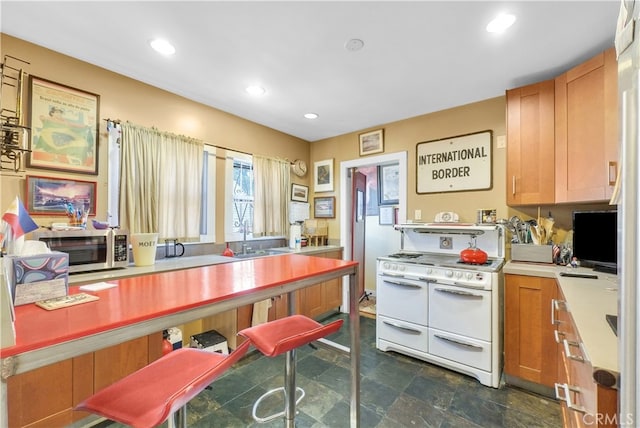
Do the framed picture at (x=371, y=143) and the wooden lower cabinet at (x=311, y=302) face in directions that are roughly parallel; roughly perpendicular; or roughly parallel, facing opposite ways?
roughly perpendicular

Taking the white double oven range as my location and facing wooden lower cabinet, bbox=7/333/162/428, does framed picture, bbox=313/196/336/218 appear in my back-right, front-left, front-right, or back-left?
front-right

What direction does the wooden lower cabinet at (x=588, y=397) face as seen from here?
to the viewer's left

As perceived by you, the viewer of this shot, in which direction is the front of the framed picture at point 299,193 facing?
facing the viewer and to the right of the viewer

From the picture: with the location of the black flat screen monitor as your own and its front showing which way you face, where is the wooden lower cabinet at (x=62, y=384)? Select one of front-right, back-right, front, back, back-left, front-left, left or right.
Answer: front

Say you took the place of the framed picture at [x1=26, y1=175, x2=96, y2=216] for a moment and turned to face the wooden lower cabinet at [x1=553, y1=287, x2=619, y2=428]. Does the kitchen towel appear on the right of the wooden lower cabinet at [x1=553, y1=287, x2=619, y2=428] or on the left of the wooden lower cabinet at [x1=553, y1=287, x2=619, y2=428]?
left

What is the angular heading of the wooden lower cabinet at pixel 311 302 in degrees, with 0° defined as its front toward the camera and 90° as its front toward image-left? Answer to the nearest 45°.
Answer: approximately 315°

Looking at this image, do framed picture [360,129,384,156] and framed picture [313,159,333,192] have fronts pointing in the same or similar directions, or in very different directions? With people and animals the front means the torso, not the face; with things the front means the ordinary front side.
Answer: same or similar directions

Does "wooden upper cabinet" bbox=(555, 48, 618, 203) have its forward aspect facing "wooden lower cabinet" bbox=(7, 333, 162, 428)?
yes

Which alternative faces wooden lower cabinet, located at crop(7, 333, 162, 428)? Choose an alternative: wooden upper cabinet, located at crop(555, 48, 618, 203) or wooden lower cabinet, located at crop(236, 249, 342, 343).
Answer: the wooden upper cabinet

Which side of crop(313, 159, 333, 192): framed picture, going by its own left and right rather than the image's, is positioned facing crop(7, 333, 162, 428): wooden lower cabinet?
front

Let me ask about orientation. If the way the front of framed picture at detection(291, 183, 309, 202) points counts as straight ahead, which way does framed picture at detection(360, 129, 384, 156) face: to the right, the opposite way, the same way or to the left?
to the right

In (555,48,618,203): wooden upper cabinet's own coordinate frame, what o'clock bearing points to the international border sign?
The international border sign is roughly at 2 o'clock from the wooden upper cabinet.

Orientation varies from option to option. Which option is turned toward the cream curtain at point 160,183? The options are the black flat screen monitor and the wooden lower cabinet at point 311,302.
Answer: the black flat screen monitor

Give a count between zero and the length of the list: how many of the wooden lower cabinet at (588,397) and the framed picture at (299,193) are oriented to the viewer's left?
1

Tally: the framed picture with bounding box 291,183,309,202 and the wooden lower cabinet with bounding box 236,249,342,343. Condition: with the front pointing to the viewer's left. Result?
0
